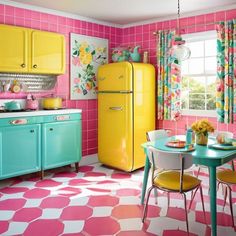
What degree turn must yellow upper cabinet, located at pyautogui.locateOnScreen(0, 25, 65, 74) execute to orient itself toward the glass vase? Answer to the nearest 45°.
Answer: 0° — it already faces it

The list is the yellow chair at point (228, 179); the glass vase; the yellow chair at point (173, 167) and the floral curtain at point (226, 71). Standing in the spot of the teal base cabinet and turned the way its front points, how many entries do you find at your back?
0

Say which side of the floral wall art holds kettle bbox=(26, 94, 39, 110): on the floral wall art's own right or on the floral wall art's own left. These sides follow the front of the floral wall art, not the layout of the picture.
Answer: on the floral wall art's own right

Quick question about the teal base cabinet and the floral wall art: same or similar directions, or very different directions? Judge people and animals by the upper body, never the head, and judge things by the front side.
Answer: same or similar directions

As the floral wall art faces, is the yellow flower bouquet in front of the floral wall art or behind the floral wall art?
in front

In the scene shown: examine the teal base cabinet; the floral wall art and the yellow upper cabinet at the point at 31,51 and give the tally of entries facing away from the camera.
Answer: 0

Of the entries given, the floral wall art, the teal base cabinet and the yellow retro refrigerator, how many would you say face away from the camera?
0

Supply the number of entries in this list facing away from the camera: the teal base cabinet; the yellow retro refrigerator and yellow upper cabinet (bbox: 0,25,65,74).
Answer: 0

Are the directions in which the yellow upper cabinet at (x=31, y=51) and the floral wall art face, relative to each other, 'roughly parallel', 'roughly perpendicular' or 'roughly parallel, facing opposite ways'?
roughly parallel

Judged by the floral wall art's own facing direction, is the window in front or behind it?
in front

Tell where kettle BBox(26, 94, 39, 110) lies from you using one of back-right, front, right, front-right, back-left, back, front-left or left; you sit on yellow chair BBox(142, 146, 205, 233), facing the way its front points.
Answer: left

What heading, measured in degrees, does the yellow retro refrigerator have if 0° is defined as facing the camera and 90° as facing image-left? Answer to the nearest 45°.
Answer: approximately 45°

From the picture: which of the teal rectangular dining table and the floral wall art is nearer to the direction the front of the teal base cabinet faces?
the teal rectangular dining table

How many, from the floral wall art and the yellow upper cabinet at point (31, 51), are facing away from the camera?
0

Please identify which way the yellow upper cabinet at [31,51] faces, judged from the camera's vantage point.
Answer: facing the viewer and to the right of the viewer
